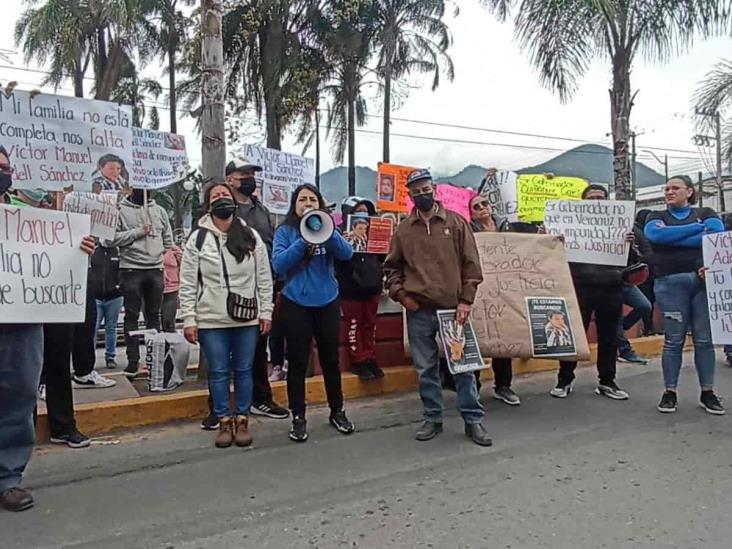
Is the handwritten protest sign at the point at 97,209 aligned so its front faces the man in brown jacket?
no

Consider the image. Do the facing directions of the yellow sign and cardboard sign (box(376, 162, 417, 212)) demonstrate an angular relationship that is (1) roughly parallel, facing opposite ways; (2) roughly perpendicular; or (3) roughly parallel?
roughly parallel

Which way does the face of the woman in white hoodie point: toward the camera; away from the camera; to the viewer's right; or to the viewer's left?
toward the camera

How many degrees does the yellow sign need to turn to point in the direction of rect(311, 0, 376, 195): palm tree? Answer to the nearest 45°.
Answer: approximately 135° to its right

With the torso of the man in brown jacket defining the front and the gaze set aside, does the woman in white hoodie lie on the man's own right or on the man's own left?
on the man's own right

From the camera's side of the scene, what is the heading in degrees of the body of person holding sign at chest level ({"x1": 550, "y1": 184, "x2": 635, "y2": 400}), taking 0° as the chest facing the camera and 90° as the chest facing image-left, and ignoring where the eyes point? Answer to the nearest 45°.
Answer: approximately 0°

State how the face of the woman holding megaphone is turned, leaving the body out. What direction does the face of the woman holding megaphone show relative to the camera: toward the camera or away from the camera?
toward the camera

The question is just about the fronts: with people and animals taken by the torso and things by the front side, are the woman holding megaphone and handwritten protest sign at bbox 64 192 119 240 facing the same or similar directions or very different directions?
same or similar directions

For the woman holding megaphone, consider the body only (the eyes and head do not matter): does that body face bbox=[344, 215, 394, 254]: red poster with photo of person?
no

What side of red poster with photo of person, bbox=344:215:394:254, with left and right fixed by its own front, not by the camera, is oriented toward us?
front

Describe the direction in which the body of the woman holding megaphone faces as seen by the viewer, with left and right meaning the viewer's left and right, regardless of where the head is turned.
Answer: facing the viewer

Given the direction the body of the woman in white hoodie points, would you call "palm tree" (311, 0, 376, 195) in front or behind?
behind

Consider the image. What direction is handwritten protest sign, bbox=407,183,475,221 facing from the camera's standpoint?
toward the camera

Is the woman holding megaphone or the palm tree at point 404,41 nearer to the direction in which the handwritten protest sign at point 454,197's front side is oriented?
the woman holding megaphone

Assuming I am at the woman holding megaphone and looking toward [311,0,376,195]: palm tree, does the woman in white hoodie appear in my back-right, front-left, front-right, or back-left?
back-left

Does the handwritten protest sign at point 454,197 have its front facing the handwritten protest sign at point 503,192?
no

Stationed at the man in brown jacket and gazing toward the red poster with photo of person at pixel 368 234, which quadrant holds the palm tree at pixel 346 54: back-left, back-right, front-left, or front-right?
front-right

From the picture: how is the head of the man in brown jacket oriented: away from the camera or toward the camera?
toward the camera

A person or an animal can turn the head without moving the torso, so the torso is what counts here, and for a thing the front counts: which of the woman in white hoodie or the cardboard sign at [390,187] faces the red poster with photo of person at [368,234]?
the cardboard sign

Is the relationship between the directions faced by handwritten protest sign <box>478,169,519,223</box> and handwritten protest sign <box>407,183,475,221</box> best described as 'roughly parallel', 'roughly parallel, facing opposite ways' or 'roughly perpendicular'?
roughly parallel

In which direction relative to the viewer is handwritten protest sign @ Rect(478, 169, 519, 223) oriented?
toward the camera
